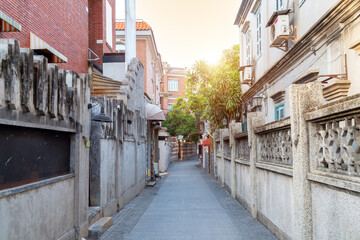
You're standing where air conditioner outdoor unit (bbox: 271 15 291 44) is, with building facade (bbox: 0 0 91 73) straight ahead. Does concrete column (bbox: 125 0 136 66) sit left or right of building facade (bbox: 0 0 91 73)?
right

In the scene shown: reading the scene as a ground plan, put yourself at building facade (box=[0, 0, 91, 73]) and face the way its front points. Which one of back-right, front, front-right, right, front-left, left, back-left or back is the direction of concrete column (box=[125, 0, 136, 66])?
left

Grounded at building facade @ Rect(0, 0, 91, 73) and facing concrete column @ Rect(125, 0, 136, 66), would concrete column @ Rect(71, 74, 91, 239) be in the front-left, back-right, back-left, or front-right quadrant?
back-right

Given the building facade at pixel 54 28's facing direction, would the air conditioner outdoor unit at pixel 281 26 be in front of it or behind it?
in front

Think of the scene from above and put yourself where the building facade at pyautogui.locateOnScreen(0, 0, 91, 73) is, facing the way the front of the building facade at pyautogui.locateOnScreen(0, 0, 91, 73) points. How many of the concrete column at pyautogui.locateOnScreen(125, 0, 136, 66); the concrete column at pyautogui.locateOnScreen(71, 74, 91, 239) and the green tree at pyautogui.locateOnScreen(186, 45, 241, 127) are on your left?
2

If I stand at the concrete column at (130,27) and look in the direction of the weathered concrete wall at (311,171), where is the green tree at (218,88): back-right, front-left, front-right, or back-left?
back-left

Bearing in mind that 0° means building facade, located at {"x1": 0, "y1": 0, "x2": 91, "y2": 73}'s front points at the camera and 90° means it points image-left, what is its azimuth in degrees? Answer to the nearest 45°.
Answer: approximately 315°

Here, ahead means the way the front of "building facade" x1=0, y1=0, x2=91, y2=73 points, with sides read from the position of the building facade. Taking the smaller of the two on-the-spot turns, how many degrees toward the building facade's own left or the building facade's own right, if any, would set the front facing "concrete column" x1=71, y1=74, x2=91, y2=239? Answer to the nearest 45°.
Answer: approximately 45° to the building facade's own right

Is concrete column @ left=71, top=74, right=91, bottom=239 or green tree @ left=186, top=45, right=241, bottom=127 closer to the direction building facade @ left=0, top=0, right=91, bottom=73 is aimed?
the concrete column

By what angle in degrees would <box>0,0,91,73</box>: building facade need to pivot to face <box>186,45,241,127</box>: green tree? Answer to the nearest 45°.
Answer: approximately 90° to its left
